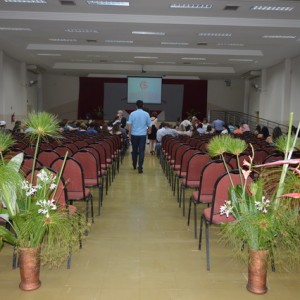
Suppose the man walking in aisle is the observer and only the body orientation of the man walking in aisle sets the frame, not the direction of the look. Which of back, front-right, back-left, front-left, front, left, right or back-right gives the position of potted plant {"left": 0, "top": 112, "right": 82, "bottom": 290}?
back

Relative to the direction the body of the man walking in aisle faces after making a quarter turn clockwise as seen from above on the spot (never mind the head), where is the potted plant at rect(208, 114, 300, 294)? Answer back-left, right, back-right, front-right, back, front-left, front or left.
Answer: right

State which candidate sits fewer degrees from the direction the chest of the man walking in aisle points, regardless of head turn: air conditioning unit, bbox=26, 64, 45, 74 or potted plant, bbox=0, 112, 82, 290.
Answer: the air conditioning unit

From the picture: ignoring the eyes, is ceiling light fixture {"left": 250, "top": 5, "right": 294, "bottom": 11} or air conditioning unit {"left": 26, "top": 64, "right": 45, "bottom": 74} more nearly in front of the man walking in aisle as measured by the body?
the air conditioning unit

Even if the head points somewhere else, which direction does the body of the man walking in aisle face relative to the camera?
away from the camera

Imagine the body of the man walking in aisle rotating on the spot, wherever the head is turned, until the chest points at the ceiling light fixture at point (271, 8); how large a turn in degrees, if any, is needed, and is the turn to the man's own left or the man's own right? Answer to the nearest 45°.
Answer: approximately 90° to the man's own right
